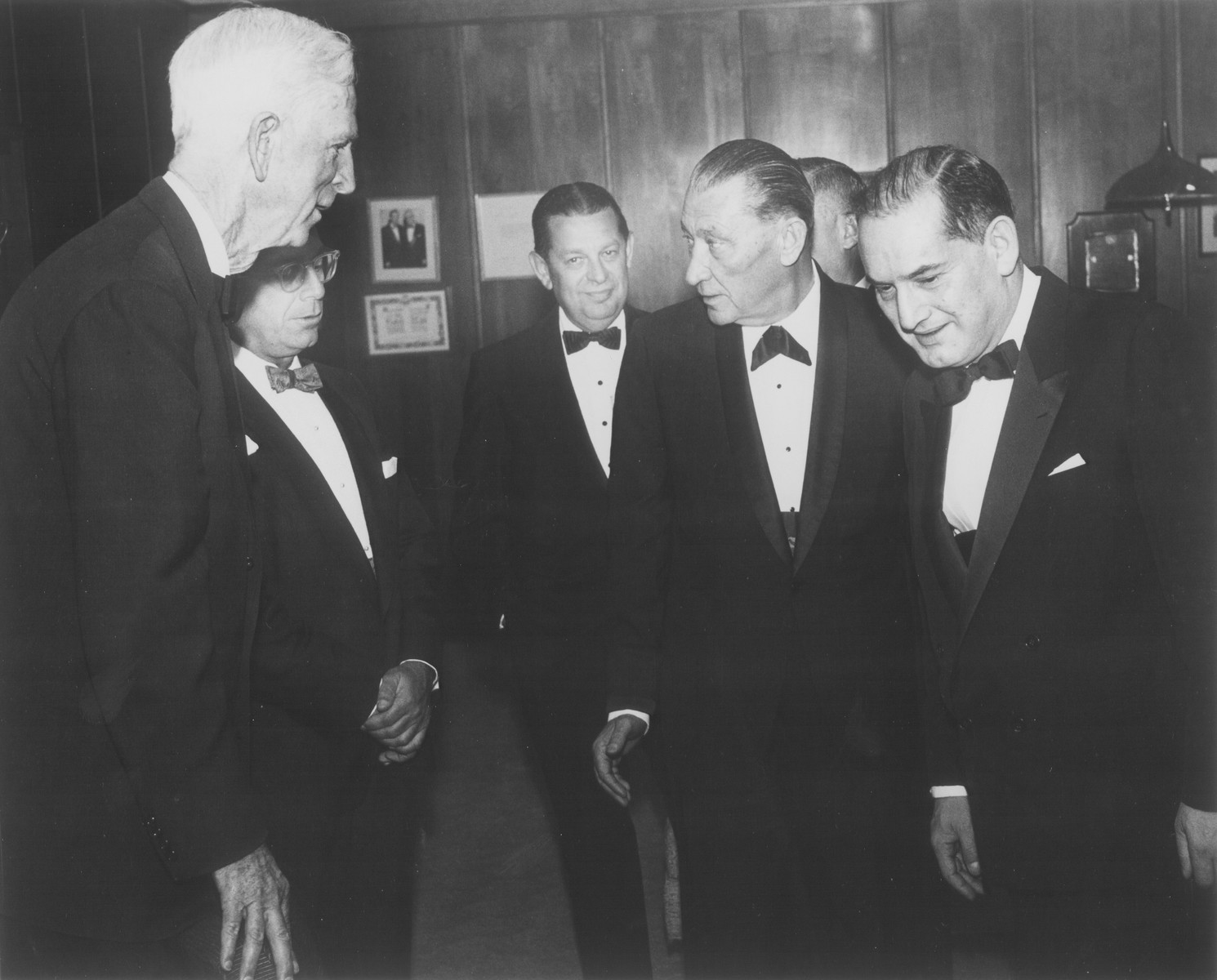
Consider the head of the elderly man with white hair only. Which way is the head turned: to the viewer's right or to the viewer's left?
to the viewer's right

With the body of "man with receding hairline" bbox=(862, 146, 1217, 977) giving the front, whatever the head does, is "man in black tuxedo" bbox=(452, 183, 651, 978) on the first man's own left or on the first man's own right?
on the first man's own right

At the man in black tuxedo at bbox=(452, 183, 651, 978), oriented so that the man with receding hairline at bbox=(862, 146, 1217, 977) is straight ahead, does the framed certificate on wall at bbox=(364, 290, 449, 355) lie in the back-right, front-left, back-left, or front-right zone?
back-left

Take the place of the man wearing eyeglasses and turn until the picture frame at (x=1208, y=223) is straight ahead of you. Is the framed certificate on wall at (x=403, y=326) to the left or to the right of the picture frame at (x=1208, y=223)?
left

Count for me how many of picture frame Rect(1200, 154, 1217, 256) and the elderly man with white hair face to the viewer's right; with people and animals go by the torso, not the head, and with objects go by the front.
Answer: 1

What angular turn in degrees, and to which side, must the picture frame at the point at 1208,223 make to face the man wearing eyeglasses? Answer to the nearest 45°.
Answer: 0° — it already faces them

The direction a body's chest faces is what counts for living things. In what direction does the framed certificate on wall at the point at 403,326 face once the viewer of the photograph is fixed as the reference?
facing the viewer

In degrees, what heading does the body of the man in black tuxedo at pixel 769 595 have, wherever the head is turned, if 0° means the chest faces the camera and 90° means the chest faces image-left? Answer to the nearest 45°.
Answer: approximately 0°

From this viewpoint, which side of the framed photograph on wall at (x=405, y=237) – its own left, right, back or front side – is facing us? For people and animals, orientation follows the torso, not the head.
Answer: front

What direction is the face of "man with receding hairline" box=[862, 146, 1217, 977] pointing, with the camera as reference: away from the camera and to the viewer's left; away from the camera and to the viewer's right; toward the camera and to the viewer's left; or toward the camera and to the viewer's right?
toward the camera and to the viewer's left

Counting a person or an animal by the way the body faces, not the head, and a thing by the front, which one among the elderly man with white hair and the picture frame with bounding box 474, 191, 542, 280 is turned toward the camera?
the picture frame

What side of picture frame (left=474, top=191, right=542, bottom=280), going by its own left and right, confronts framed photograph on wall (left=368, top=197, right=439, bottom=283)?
right

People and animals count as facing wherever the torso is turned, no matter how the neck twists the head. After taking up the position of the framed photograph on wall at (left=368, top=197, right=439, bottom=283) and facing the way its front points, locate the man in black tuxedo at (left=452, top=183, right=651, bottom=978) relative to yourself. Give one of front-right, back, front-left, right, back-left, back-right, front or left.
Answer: front

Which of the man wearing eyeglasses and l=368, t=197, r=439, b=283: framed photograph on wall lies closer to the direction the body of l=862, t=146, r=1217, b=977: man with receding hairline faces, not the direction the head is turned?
the man wearing eyeglasses

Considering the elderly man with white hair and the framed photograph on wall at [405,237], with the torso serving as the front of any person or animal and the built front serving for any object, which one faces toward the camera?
the framed photograph on wall

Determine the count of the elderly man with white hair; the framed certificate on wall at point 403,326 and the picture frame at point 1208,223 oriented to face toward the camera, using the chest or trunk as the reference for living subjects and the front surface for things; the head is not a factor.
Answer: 2

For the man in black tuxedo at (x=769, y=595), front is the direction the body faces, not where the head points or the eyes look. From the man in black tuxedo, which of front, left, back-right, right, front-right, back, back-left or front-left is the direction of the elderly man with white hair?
front-right

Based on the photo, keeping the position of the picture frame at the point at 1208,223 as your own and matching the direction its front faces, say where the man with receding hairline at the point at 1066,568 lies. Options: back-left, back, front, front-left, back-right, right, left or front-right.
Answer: front

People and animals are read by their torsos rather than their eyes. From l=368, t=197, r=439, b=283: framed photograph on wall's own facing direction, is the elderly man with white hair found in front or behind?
in front
